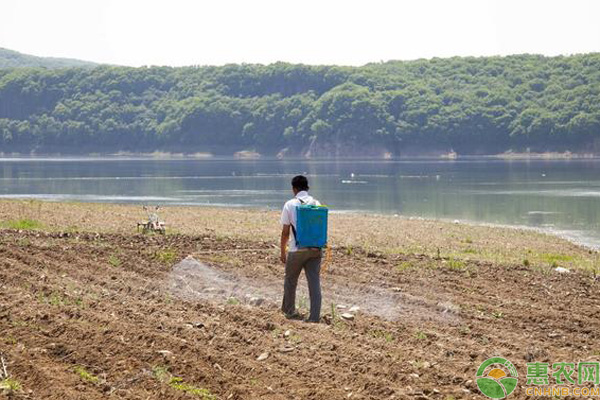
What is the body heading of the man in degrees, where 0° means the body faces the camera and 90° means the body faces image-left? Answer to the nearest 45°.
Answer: approximately 135°
